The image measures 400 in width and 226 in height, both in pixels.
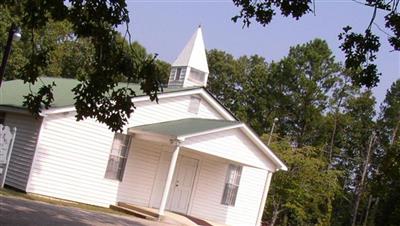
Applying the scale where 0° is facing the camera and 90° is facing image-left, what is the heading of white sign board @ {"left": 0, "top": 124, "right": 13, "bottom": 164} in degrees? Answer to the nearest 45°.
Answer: approximately 0°

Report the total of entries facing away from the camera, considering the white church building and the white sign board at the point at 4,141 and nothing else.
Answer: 0

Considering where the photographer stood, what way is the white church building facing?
facing the viewer and to the right of the viewer

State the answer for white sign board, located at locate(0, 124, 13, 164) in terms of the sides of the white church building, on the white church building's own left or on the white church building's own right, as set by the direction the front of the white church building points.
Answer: on the white church building's own right
